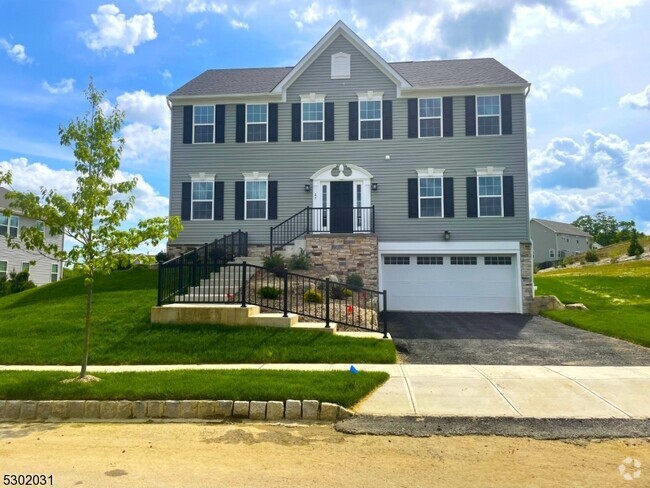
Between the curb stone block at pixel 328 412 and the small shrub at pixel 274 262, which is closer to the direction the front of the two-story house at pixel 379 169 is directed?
the curb stone block

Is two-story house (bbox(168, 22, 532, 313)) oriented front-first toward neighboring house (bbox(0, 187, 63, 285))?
no

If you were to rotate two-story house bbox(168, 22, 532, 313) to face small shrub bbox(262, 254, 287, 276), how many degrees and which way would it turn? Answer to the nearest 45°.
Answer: approximately 45° to its right

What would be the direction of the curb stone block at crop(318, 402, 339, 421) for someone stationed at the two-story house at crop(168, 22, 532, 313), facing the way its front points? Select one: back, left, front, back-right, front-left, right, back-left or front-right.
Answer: front

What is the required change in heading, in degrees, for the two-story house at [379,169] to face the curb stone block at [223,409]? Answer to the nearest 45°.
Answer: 0° — it already faces it

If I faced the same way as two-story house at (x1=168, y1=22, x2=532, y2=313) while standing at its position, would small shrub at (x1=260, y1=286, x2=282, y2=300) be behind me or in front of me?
in front

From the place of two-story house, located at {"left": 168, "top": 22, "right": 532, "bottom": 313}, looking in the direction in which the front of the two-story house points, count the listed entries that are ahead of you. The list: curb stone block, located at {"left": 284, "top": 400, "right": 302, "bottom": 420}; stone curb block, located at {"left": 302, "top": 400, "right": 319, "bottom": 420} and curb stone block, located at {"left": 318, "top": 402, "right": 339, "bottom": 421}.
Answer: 3

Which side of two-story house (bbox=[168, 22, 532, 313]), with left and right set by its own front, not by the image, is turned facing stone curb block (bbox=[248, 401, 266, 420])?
front

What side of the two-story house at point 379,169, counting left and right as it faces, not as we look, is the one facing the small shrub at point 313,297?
front

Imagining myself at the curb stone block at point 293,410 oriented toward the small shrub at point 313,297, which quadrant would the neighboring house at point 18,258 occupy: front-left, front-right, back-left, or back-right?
front-left

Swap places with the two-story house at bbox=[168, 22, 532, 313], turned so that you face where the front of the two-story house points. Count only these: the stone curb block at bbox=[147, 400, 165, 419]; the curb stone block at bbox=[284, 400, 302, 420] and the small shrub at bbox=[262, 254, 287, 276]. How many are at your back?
0

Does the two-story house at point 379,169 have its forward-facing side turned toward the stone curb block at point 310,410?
yes

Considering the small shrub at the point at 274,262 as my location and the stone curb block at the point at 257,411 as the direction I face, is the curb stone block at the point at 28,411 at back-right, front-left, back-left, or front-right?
front-right

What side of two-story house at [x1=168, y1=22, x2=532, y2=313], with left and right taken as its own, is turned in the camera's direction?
front

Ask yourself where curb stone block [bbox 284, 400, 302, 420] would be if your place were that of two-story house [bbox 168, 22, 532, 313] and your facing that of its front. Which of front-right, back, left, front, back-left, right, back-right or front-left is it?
front

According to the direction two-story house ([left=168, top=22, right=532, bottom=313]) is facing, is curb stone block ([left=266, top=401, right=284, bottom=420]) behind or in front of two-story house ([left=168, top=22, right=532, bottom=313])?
in front

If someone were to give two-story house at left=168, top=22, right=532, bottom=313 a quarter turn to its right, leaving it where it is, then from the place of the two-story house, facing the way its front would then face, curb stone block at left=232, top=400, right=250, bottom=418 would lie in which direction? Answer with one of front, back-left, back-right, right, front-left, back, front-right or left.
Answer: left
